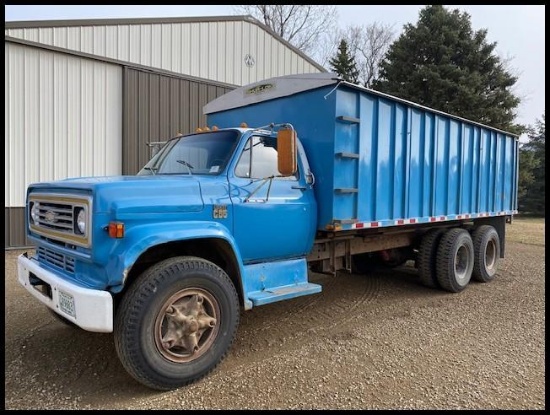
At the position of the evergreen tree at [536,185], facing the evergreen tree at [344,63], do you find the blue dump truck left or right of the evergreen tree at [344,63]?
left

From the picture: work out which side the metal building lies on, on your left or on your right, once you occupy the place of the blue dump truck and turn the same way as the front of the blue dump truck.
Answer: on your right

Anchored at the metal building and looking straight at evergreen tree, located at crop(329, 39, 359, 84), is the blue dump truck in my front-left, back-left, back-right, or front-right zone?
back-right

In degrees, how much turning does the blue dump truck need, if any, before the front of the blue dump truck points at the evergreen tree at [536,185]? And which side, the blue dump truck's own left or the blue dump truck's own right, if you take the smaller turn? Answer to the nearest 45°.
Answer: approximately 180°

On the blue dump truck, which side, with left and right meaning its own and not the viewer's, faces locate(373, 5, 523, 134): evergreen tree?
back

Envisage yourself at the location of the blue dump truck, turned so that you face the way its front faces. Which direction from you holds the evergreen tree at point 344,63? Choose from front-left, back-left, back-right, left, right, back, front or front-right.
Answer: back-right

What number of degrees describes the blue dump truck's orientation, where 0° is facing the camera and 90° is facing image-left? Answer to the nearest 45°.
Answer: approximately 45°
